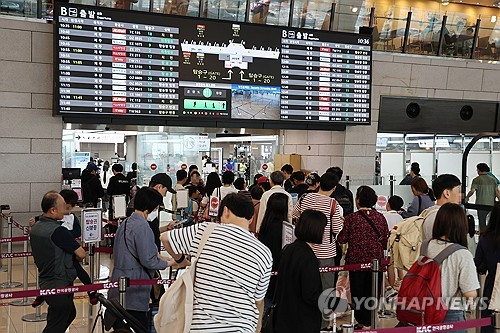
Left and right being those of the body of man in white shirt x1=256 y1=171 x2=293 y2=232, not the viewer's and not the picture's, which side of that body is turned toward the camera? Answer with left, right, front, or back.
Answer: back

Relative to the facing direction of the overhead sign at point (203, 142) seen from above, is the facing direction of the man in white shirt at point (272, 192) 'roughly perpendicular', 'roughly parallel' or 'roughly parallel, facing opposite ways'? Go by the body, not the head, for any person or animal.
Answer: roughly parallel, facing opposite ways

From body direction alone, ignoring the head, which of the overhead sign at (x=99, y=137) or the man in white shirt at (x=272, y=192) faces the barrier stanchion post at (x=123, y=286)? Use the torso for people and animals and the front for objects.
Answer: the overhead sign

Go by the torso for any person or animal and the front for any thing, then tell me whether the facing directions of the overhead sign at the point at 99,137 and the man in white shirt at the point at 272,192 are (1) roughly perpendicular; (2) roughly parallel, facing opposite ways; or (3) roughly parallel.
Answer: roughly parallel, facing opposite ways

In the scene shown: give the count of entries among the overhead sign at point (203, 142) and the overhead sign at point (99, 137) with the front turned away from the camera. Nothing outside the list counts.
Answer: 0

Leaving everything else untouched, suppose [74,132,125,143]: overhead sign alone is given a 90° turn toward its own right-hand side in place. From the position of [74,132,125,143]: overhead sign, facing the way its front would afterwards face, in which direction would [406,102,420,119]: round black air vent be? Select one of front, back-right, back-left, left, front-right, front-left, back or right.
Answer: back-left

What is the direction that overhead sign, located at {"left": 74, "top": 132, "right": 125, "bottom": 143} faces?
toward the camera

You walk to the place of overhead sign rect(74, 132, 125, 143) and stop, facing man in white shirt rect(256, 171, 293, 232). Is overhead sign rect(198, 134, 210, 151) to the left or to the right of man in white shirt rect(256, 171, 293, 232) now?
left

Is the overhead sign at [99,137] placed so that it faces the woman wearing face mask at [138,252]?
yes

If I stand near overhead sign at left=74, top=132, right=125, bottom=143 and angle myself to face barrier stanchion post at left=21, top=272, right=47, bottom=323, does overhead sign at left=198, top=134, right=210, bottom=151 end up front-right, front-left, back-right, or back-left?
front-left

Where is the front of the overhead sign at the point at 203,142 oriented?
toward the camera

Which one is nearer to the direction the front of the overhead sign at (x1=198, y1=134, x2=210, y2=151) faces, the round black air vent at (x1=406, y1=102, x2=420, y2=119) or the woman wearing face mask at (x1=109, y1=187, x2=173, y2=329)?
the woman wearing face mask

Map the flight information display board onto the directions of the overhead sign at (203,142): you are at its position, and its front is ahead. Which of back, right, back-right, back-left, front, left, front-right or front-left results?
front

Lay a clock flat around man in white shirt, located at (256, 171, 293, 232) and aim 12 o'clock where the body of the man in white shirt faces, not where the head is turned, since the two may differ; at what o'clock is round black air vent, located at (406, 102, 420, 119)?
The round black air vent is roughly at 1 o'clock from the man in white shirt.

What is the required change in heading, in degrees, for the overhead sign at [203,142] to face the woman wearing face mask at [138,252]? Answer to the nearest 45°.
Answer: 0° — it already faces them

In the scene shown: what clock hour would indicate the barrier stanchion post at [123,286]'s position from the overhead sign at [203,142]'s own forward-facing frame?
The barrier stanchion post is roughly at 12 o'clock from the overhead sign.
